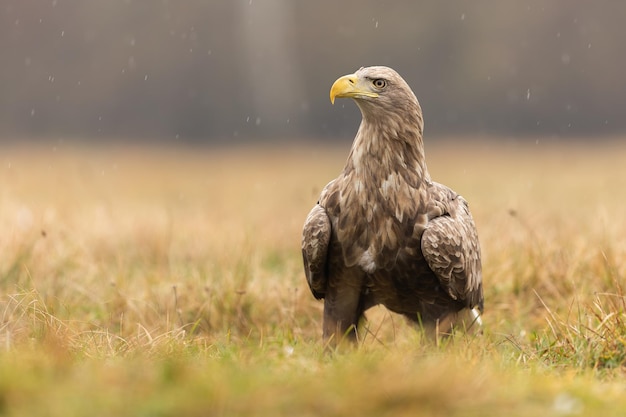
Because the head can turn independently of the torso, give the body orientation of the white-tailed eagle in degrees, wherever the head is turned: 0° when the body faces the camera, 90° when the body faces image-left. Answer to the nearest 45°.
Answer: approximately 45°
